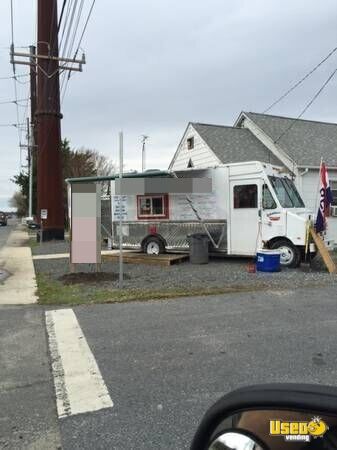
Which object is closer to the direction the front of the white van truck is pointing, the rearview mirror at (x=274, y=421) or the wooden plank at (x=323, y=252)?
the wooden plank

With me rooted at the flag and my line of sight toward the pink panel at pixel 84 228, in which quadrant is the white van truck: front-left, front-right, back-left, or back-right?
front-right

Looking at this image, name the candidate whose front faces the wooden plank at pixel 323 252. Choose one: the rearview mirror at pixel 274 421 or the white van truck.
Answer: the white van truck

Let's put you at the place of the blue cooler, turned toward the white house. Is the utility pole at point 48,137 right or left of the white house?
left

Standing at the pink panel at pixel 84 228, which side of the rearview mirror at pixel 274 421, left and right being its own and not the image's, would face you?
back

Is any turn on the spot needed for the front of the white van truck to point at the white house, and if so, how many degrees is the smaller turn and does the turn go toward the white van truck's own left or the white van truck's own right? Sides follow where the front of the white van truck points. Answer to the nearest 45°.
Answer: approximately 135° to the white van truck's own left

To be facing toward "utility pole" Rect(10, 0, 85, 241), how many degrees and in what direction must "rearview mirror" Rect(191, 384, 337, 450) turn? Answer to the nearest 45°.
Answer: approximately 135° to its right

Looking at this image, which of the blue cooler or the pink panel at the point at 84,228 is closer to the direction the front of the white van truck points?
the blue cooler

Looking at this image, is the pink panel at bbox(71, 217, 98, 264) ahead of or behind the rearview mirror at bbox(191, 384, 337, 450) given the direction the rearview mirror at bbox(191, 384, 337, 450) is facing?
behind

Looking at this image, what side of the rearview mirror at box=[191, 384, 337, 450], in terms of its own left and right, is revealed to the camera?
front

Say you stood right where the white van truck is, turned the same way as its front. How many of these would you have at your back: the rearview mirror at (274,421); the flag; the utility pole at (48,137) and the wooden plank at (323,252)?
1

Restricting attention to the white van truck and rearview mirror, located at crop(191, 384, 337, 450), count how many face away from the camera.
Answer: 0

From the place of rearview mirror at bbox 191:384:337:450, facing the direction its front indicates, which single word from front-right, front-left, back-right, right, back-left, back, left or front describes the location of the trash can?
back

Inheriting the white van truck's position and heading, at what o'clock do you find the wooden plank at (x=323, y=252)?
The wooden plank is roughly at 12 o'clock from the white van truck.

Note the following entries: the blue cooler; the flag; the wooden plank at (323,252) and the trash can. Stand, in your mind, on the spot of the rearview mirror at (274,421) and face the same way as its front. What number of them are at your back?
4

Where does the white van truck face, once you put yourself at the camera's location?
facing the viewer and to the right of the viewer
